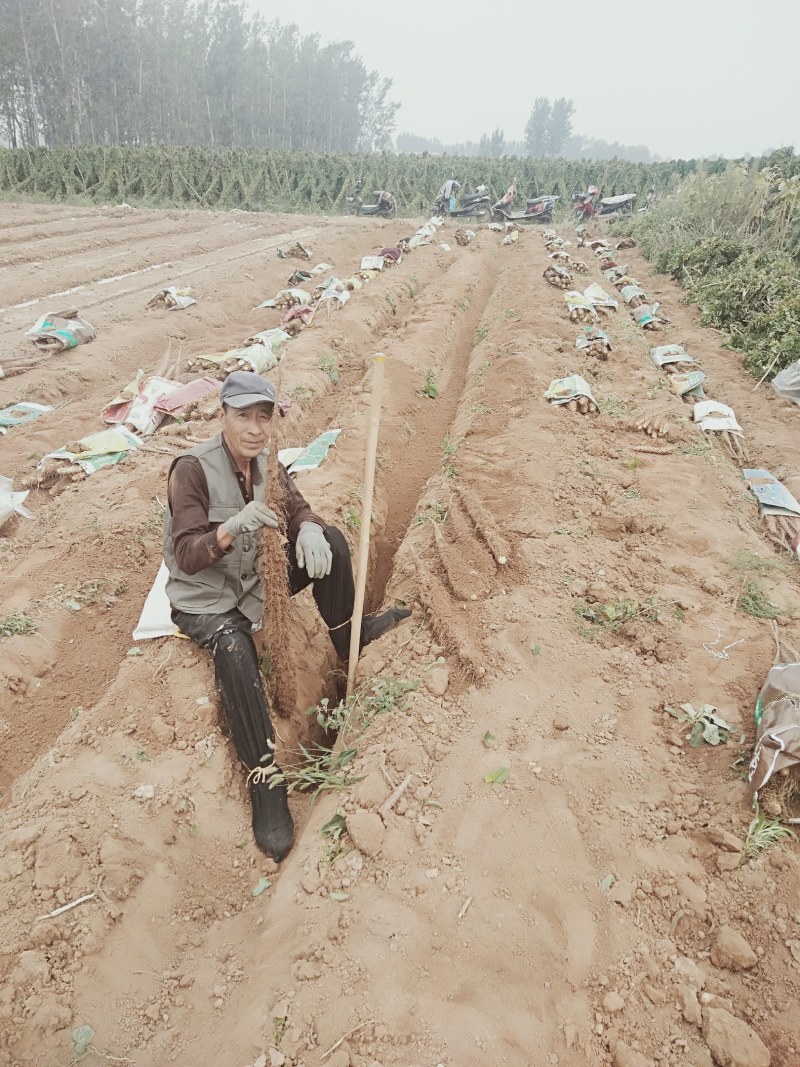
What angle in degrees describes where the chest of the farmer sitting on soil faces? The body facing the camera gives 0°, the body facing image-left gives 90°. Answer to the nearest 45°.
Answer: approximately 315°

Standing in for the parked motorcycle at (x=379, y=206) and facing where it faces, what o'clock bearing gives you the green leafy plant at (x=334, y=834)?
The green leafy plant is roughly at 9 o'clock from the parked motorcycle.

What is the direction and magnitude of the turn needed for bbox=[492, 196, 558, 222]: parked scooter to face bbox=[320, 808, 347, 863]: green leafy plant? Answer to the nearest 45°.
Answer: approximately 90° to its left

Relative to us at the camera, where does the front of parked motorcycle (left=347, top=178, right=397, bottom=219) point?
facing to the left of the viewer

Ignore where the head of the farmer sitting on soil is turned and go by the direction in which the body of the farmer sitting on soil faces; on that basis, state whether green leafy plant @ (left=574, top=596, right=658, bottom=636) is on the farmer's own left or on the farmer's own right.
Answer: on the farmer's own left

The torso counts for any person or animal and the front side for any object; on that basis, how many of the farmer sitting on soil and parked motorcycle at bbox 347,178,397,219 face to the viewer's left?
1

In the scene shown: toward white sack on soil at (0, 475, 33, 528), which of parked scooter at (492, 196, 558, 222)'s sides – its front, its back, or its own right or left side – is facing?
left

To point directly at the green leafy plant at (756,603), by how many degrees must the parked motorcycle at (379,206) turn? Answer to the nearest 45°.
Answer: approximately 90° to its left
